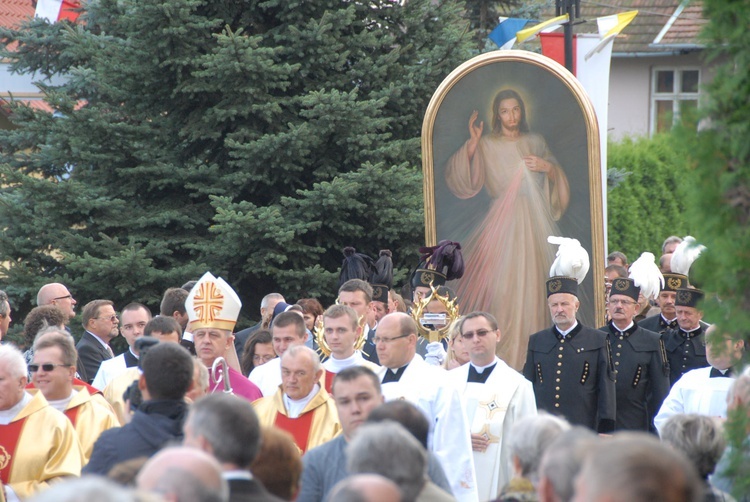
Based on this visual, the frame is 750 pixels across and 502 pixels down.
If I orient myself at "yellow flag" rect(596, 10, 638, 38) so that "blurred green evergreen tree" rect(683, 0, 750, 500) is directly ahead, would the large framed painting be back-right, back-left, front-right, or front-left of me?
front-right

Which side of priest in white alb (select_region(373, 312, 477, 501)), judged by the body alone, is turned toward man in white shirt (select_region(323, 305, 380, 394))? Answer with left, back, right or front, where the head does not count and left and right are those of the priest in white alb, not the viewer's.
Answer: right

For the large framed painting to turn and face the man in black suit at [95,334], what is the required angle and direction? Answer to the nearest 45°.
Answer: approximately 45° to its right

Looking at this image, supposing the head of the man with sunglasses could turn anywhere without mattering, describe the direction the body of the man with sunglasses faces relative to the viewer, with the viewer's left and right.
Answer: facing the viewer and to the left of the viewer

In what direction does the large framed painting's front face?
toward the camera

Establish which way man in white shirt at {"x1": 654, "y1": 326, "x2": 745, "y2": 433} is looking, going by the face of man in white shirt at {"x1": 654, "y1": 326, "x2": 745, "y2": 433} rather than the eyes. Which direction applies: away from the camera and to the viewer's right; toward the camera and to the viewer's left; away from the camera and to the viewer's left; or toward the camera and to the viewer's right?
toward the camera and to the viewer's left

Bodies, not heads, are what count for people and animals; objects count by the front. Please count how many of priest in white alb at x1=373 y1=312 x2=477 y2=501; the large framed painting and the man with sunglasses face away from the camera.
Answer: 0

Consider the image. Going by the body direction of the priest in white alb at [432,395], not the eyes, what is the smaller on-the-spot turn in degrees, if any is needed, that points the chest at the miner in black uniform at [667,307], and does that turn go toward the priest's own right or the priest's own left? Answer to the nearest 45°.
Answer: approximately 180°

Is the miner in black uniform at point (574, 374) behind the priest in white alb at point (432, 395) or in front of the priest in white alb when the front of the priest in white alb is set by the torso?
behind
